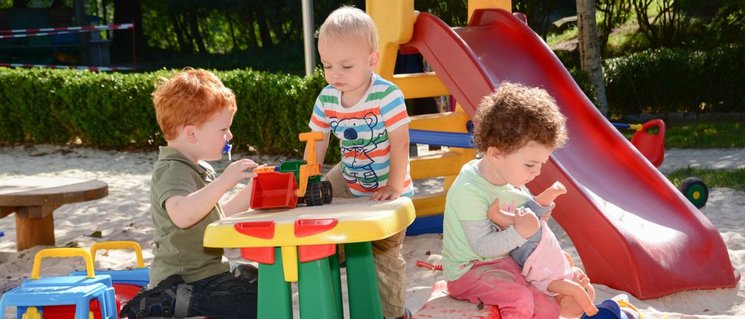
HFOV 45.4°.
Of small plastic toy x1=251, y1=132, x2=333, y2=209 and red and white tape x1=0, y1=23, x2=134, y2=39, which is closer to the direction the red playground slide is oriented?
the small plastic toy

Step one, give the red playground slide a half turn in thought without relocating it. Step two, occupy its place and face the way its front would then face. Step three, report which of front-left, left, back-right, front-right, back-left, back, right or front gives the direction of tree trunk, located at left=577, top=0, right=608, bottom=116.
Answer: front-right

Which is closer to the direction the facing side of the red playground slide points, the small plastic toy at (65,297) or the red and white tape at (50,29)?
the small plastic toy

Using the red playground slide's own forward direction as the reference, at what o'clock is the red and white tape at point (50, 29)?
The red and white tape is roughly at 6 o'clock from the red playground slide.

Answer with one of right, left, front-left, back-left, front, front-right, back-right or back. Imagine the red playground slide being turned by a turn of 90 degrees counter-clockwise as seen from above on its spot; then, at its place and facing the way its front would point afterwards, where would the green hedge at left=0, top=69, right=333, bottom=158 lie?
left

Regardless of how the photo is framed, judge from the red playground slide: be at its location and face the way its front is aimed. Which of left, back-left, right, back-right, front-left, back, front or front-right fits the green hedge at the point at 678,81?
back-left

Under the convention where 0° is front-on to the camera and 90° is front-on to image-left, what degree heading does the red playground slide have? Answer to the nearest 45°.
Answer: approximately 315°

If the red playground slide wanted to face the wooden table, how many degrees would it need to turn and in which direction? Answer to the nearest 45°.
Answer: approximately 135° to its right
